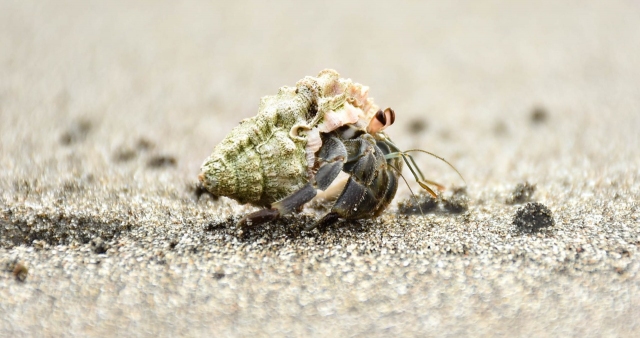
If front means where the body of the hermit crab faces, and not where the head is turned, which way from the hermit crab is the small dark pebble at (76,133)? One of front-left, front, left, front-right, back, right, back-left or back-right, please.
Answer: back-left

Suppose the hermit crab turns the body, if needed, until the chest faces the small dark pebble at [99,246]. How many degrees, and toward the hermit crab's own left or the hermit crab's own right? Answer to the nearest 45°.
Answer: approximately 180°

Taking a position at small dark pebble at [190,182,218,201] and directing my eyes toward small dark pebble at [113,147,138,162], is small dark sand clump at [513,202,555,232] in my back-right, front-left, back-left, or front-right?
back-right

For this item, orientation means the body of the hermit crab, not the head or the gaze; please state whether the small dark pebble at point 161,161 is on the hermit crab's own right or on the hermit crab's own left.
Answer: on the hermit crab's own left

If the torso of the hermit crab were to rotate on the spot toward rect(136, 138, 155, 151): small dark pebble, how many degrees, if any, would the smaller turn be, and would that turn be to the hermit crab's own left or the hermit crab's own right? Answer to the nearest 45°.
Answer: approximately 135° to the hermit crab's own left

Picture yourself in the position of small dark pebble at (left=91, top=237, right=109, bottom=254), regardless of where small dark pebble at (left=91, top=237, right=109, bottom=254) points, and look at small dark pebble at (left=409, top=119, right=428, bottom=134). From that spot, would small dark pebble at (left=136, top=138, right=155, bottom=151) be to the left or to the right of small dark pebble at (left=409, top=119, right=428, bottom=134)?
left

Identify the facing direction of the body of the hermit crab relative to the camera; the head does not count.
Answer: to the viewer's right

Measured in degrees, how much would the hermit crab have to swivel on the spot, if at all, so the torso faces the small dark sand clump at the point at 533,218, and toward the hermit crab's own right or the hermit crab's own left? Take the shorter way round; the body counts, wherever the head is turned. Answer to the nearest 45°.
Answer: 0° — it already faces it

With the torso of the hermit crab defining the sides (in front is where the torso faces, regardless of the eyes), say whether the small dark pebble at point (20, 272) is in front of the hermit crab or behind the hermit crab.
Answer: behind

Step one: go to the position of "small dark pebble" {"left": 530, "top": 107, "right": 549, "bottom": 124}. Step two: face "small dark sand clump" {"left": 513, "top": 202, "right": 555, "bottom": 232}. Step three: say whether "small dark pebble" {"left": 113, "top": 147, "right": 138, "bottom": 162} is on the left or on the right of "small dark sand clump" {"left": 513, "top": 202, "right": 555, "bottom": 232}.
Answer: right
